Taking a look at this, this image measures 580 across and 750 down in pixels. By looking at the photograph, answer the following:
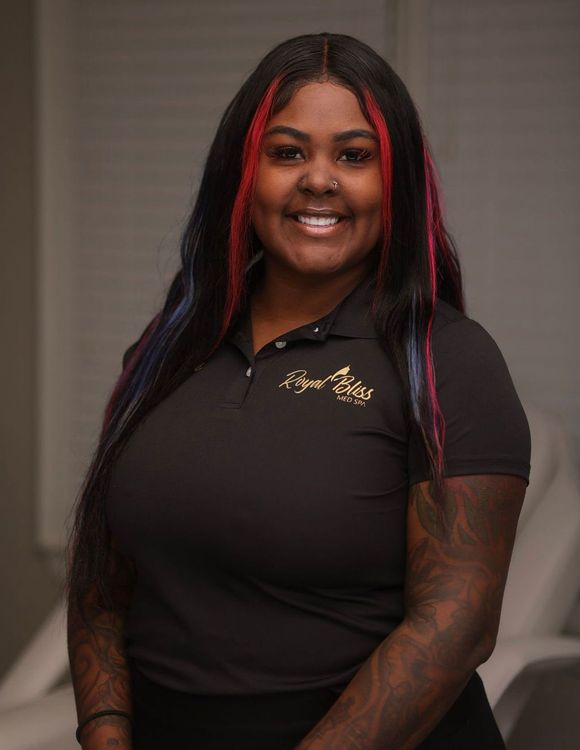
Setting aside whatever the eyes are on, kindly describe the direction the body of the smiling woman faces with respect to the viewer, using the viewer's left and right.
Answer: facing the viewer and to the left of the viewer
